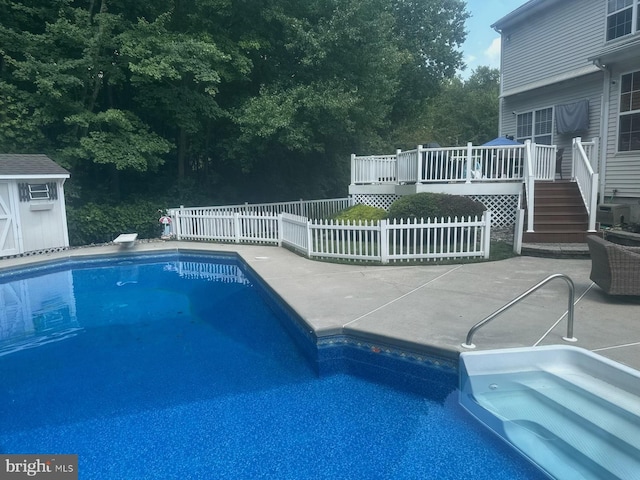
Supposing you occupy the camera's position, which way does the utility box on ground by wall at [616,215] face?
facing the viewer and to the left of the viewer

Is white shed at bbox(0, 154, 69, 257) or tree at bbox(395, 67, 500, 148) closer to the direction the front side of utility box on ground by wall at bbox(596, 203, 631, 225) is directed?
the white shed

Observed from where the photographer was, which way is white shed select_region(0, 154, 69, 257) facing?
facing the viewer and to the right of the viewer

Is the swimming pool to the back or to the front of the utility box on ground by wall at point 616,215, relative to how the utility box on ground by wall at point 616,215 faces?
to the front

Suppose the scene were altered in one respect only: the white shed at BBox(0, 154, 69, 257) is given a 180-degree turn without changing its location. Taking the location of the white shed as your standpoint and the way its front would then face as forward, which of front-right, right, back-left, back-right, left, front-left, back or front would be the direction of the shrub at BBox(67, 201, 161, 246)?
right

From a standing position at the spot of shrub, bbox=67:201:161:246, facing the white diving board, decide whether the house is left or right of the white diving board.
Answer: left
